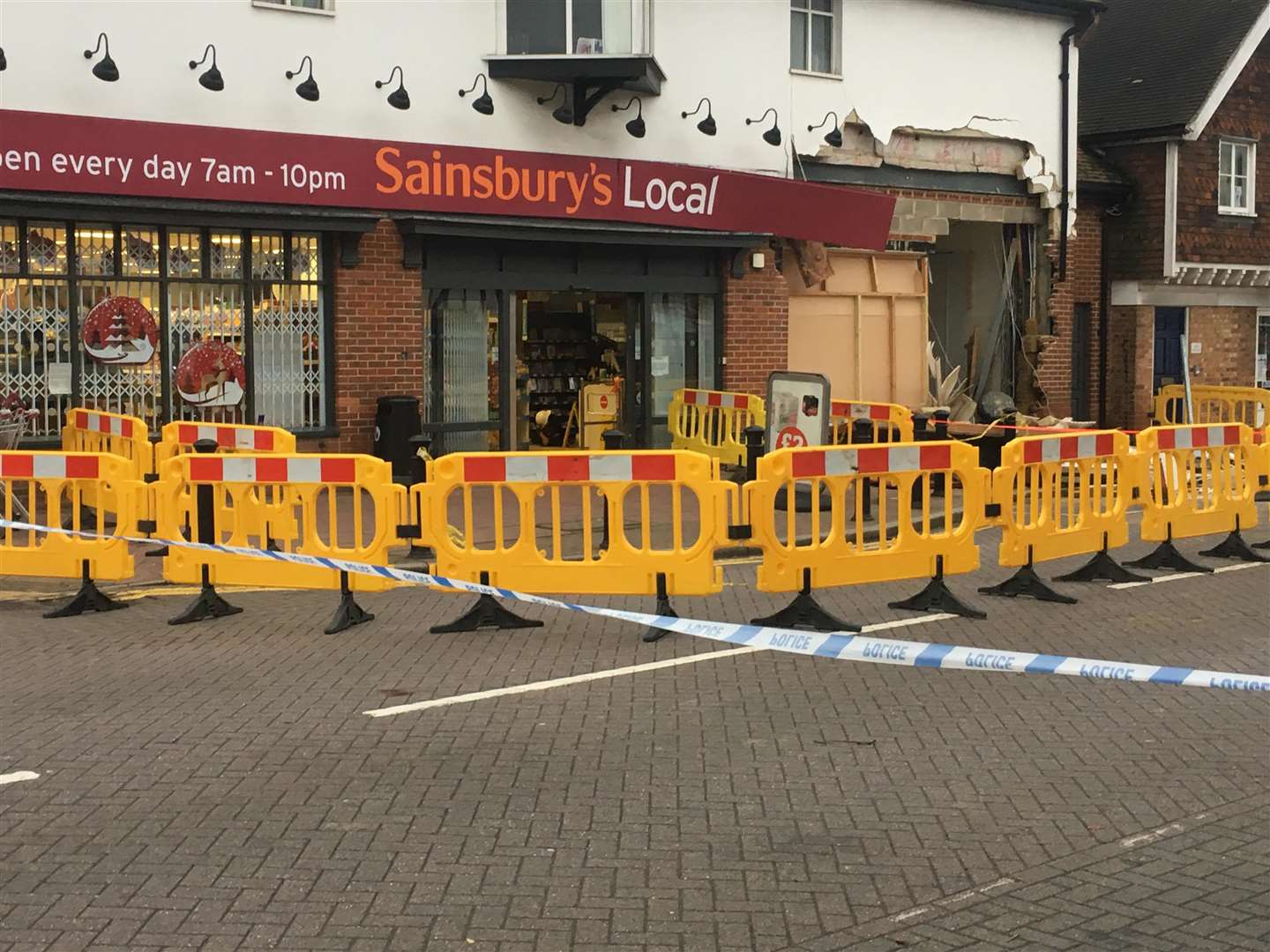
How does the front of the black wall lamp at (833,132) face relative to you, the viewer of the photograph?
facing the viewer and to the right of the viewer

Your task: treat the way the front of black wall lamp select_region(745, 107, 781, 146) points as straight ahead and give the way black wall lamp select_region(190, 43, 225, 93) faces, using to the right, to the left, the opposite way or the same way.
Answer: the same way

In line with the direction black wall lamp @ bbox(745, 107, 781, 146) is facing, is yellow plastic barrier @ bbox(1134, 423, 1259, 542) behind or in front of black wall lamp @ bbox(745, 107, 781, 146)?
in front

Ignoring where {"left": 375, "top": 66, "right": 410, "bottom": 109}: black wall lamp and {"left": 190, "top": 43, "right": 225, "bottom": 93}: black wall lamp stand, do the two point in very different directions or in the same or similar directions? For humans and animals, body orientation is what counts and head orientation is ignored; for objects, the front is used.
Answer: same or similar directions

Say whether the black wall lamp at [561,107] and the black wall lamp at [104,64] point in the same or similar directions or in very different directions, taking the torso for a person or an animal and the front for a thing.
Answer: same or similar directions

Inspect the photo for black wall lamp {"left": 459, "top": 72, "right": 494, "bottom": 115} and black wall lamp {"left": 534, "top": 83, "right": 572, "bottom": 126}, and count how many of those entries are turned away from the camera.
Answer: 0

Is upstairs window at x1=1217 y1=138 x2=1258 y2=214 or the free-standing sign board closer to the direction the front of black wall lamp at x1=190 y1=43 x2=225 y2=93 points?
the free-standing sign board

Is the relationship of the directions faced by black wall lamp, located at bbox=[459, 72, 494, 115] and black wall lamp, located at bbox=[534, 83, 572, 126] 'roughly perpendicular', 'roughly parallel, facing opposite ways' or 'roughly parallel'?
roughly parallel

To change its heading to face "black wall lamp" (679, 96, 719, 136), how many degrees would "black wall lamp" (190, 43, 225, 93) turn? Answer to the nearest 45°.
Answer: approximately 45° to its left

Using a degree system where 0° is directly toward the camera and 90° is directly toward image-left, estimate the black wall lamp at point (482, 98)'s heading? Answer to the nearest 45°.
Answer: approximately 315°

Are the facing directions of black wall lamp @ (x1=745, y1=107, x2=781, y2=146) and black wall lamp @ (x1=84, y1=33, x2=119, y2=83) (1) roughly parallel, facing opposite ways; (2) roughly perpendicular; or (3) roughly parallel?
roughly parallel

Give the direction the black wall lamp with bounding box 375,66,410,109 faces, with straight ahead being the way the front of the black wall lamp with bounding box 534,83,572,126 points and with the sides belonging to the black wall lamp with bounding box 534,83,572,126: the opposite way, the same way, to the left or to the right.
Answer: the same way

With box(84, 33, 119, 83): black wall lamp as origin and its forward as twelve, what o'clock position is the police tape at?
The police tape is roughly at 1 o'clock from the black wall lamp.

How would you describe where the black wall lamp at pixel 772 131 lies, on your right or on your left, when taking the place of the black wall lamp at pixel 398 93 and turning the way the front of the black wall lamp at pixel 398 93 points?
on your left

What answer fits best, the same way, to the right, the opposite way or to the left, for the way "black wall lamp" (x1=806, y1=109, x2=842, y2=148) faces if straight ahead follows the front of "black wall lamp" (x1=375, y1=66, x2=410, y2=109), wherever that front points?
the same way

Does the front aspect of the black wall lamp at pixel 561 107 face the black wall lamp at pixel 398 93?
no

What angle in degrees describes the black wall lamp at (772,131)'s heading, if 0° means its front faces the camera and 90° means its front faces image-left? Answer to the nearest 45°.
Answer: approximately 315°

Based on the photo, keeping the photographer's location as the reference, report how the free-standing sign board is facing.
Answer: facing the viewer

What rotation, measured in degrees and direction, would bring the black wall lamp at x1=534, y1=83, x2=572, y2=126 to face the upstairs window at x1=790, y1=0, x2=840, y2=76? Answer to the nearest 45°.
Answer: approximately 90° to its left

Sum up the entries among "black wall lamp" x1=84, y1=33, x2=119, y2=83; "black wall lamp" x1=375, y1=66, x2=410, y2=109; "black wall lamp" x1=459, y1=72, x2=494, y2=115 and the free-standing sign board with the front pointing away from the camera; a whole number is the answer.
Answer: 0

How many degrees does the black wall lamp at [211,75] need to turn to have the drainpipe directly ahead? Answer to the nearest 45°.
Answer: approximately 45° to its left

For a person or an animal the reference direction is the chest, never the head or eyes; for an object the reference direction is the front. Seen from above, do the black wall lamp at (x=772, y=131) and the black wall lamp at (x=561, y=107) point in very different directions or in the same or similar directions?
same or similar directions

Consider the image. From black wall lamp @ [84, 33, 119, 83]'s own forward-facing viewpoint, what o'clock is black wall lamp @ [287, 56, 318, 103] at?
black wall lamp @ [287, 56, 318, 103] is roughly at 10 o'clock from black wall lamp @ [84, 33, 119, 83].
